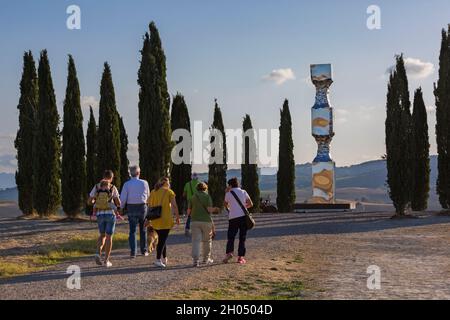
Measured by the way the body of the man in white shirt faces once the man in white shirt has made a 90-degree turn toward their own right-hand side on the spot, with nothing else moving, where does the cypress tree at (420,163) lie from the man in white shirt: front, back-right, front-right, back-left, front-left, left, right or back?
front-left

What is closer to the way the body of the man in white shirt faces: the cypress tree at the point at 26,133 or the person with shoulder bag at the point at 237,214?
the cypress tree

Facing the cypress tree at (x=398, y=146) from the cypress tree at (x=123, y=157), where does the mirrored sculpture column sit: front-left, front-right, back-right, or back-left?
front-left

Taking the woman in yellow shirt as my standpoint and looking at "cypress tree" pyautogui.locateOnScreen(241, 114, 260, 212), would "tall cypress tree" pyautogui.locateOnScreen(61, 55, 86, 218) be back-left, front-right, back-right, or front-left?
front-left

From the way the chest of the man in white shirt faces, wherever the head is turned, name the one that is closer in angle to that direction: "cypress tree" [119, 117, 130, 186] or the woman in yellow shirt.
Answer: the cypress tree

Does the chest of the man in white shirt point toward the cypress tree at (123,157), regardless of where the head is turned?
yes

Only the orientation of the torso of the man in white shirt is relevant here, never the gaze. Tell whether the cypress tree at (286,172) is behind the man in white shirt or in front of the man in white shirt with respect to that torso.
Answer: in front

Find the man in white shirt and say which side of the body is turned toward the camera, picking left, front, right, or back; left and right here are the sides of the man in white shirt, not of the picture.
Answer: back

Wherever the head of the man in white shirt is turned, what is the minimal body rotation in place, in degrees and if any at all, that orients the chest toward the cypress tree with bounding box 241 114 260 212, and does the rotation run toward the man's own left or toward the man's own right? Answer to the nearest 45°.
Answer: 0° — they already face it

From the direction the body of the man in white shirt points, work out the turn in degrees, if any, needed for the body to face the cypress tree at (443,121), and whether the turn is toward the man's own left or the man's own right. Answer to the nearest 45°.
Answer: approximately 45° to the man's own right

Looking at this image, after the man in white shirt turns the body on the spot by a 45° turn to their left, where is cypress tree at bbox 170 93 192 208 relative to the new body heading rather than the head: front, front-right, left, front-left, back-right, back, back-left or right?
front-right

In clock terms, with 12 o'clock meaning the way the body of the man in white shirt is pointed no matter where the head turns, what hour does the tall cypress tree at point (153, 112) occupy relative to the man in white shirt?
The tall cypress tree is roughly at 12 o'clock from the man in white shirt.

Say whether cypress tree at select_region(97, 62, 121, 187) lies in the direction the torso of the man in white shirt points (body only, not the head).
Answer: yes

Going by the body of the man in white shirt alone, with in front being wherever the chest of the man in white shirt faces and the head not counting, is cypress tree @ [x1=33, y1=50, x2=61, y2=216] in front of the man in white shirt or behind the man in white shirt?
in front

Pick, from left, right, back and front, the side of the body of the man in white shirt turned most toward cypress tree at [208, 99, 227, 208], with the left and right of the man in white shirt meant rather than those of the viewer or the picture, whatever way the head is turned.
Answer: front

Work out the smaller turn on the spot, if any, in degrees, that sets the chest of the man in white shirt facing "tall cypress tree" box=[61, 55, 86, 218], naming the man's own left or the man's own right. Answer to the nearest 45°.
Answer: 0° — they already face it
